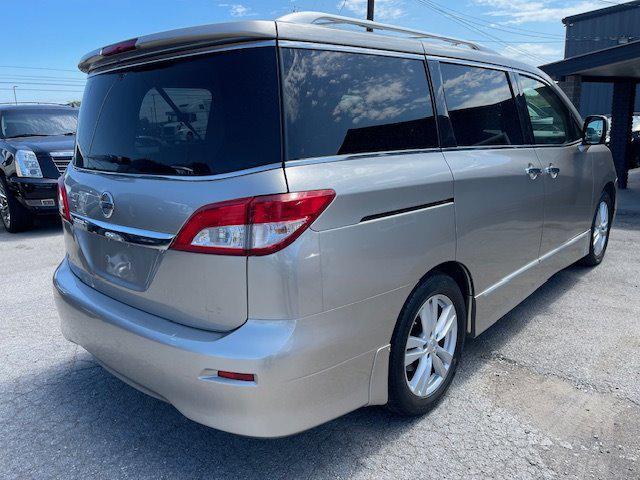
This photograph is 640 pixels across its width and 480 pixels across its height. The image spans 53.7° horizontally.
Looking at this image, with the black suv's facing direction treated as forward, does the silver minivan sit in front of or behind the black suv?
in front

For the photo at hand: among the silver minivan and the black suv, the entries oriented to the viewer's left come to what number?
0

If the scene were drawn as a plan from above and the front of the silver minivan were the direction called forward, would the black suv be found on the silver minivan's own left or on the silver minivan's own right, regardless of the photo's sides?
on the silver minivan's own left

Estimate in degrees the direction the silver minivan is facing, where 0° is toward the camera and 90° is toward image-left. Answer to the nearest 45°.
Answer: approximately 225°

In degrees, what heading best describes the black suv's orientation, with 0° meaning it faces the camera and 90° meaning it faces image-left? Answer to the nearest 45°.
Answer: approximately 315°
